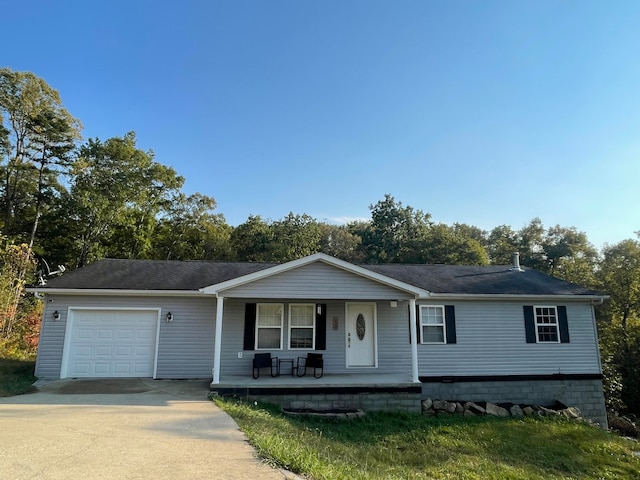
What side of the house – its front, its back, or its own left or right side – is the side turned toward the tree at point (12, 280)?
right

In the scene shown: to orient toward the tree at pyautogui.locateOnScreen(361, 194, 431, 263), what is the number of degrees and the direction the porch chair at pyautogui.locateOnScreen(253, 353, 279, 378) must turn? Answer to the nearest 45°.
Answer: approximately 135° to its left

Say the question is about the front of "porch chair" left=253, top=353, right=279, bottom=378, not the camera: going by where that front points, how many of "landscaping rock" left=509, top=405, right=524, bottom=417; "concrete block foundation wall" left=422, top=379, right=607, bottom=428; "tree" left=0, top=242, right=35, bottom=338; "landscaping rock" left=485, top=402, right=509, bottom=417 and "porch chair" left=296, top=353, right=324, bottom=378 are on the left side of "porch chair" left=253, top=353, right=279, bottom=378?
4

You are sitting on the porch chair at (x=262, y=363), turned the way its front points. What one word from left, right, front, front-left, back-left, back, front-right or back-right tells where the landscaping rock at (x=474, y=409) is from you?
left

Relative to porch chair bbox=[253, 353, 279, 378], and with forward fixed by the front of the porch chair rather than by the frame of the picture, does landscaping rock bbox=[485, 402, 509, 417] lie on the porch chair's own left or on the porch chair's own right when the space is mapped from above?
on the porch chair's own left

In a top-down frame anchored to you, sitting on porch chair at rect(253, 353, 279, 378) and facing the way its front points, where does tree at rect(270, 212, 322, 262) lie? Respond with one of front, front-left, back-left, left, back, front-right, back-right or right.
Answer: back

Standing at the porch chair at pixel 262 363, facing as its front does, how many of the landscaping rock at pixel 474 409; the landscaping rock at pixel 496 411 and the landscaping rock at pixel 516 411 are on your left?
3

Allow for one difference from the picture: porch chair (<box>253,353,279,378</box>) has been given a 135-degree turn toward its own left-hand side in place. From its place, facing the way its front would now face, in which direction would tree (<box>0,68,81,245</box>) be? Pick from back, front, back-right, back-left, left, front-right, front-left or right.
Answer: left

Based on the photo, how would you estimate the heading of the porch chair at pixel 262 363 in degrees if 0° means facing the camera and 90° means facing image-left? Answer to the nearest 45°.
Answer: approximately 0°
